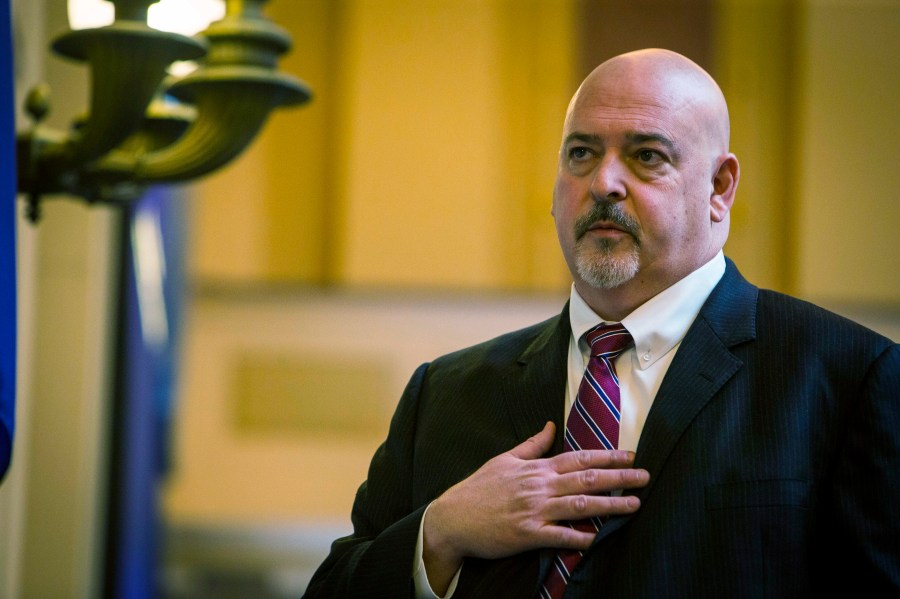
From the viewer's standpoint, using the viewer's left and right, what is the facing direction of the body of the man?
facing the viewer and to the left of the viewer

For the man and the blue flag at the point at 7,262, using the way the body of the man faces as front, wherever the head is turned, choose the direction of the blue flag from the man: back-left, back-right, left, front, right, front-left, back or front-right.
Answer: front-right

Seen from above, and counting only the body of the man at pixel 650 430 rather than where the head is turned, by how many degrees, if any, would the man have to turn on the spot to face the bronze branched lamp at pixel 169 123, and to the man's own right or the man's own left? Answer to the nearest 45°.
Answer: approximately 90° to the man's own right

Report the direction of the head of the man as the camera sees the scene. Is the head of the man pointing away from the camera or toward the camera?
toward the camera
